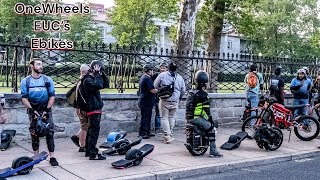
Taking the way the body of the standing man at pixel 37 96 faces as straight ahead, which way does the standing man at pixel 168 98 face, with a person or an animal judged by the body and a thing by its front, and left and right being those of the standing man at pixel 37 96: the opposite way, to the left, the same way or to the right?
the opposite way

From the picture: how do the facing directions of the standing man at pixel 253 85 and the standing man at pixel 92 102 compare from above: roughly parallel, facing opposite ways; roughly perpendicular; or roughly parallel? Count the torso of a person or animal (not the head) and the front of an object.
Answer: roughly perpendicular

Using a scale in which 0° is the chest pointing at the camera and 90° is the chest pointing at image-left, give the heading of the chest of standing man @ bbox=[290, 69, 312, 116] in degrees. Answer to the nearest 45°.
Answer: approximately 0°

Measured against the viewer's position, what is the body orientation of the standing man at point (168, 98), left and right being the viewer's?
facing away from the viewer

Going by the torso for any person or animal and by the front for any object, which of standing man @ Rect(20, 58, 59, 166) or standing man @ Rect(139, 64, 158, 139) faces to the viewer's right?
standing man @ Rect(139, 64, 158, 139)

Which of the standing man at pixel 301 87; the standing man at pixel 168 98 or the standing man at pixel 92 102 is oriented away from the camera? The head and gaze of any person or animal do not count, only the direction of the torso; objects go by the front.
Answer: the standing man at pixel 168 98
